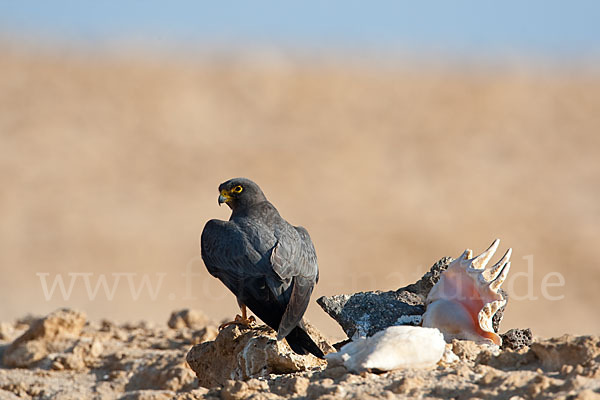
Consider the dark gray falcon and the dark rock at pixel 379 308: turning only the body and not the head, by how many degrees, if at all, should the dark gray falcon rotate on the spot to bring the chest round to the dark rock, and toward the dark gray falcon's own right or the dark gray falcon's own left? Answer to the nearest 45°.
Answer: approximately 135° to the dark gray falcon's own right

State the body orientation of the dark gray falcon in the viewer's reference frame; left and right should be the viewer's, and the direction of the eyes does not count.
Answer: facing away from the viewer and to the left of the viewer

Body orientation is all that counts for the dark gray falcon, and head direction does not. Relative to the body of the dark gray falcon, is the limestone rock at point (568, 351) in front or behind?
behind

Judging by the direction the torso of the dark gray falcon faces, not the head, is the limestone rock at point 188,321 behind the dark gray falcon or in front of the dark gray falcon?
in front

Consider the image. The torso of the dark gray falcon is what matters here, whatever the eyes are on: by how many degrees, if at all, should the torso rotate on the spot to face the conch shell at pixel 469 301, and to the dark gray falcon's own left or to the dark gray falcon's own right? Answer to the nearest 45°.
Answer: approximately 135° to the dark gray falcon's own right

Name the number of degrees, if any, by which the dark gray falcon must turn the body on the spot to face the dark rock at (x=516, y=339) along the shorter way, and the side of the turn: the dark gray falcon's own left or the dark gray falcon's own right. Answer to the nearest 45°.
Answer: approximately 135° to the dark gray falcon's own right
